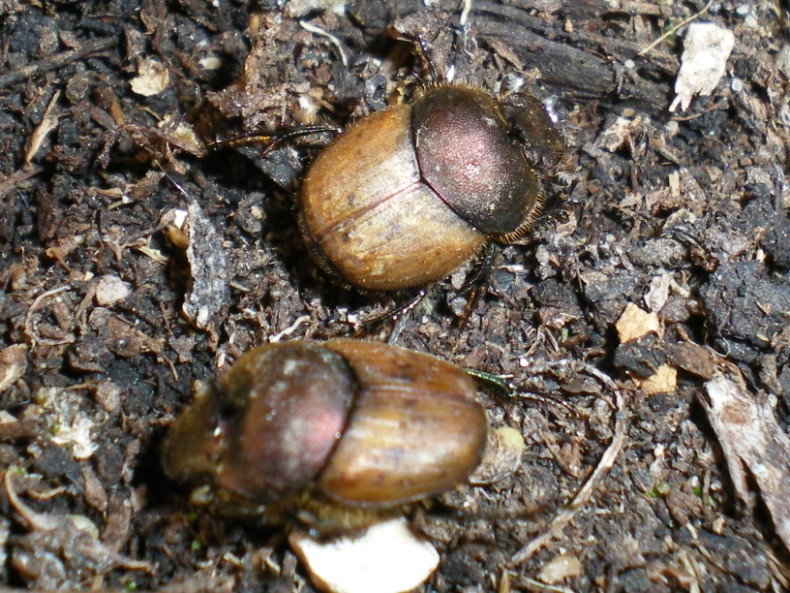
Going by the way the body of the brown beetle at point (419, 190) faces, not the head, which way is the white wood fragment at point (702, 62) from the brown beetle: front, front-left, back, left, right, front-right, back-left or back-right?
front

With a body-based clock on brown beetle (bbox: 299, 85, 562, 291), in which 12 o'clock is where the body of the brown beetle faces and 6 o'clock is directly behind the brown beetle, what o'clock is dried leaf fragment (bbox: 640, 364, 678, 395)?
The dried leaf fragment is roughly at 2 o'clock from the brown beetle.

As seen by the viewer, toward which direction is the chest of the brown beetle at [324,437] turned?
to the viewer's left

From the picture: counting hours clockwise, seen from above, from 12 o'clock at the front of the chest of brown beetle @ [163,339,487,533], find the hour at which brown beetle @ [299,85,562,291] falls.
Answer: brown beetle @ [299,85,562,291] is roughly at 3 o'clock from brown beetle @ [163,339,487,533].

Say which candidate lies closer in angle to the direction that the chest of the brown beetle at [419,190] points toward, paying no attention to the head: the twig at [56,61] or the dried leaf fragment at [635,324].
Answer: the dried leaf fragment

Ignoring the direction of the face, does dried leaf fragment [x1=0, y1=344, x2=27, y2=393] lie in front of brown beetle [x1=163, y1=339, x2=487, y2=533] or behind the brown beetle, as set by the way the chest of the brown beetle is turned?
in front

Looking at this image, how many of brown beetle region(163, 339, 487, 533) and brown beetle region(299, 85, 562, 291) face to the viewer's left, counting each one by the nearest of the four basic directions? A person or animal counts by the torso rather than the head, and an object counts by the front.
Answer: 1

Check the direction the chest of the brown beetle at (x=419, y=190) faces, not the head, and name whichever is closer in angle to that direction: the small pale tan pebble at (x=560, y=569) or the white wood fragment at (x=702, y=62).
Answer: the white wood fragment

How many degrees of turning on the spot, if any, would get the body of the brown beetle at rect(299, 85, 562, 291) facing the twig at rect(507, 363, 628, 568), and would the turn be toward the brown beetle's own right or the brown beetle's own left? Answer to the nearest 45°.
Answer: approximately 90° to the brown beetle's own right

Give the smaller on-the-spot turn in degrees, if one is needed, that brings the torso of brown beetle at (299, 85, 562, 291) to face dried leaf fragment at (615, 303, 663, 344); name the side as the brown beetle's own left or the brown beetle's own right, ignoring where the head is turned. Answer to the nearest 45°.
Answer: approximately 45° to the brown beetle's own right

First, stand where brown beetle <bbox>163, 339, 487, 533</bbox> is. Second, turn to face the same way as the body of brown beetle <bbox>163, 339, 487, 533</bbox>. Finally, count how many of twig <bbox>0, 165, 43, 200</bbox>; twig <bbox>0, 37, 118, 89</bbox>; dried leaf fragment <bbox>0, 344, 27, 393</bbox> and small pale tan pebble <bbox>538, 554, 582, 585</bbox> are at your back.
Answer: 1

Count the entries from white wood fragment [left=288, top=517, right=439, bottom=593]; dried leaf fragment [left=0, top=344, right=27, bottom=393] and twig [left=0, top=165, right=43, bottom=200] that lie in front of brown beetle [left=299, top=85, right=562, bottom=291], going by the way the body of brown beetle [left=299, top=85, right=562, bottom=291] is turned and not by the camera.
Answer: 0

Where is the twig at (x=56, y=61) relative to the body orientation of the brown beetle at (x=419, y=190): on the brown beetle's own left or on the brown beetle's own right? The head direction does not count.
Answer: on the brown beetle's own left

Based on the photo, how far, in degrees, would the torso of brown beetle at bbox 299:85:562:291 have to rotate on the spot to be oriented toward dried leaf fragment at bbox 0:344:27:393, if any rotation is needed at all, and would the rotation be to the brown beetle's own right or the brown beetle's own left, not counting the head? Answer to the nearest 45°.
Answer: approximately 180°

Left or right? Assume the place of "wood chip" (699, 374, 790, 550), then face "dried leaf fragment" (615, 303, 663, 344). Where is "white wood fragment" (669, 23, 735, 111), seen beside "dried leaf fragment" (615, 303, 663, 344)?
right

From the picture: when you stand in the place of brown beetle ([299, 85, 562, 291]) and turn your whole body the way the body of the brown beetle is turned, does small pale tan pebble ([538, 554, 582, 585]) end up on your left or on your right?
on your right

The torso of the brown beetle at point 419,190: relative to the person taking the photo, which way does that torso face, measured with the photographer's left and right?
facing away from the viewer and to the right of the viewer

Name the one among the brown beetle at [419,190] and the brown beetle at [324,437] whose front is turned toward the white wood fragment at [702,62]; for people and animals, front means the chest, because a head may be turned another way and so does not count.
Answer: the brown beetle at [419,190]

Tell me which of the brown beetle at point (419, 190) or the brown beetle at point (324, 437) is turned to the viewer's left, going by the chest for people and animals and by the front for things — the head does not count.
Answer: the brown beetle at point (324, 437)

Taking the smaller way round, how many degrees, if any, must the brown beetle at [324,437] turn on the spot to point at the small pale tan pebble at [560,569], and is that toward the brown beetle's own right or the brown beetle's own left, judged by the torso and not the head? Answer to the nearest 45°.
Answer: approximately 180°

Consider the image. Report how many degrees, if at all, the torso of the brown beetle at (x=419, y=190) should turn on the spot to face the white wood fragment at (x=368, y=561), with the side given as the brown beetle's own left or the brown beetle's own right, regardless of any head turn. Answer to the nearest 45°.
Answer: approximately 135° to the brown beetle's own right

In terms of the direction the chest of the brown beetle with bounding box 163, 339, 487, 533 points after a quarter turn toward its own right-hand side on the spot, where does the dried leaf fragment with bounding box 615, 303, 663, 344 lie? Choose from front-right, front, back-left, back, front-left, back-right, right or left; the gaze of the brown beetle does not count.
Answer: front-right
